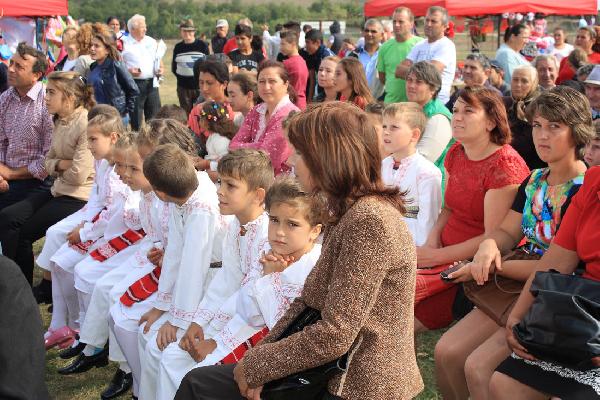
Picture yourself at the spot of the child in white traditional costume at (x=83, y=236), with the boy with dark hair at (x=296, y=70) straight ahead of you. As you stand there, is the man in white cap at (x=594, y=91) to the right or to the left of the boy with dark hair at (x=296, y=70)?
right

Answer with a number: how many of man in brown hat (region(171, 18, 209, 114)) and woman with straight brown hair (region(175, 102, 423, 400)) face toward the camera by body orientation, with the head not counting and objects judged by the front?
1

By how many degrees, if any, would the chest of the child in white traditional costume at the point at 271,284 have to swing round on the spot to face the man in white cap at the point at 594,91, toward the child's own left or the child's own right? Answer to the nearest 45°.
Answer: approximately 180°

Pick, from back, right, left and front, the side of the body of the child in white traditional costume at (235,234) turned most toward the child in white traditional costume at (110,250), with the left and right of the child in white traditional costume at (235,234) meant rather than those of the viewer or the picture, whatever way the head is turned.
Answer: right

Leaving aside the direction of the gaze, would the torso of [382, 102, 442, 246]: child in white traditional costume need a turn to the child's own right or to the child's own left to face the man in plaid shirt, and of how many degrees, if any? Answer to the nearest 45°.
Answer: approximately 45° to the child's own right
